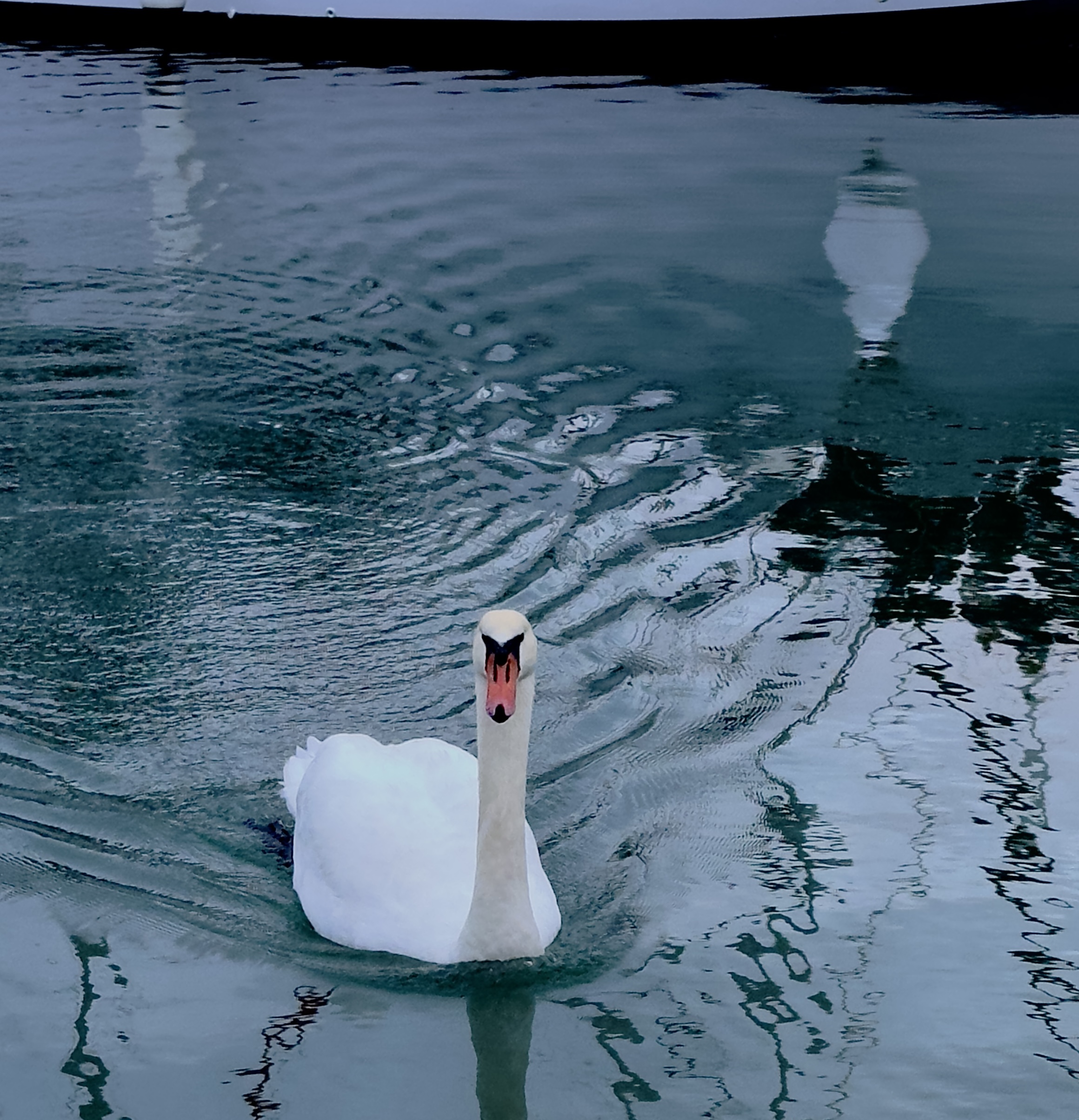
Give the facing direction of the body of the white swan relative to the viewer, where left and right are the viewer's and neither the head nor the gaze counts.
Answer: facing the viewer and to the right of the viewer
